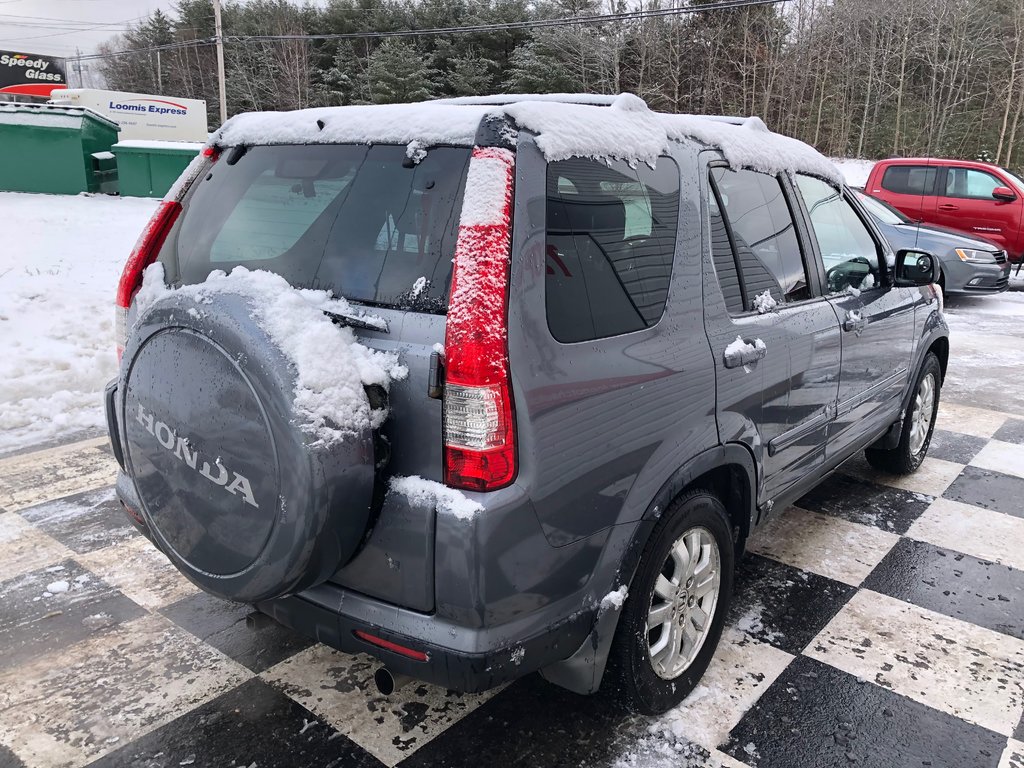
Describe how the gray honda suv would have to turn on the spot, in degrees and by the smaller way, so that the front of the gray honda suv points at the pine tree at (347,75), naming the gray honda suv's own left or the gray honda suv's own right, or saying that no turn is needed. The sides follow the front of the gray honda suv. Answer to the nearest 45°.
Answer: approximately 45° to the gray honda suv's own left

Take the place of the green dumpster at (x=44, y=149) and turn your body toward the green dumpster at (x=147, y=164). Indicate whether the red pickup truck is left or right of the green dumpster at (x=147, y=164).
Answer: right

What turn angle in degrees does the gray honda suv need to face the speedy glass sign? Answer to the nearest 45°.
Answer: approximately 90° to its left

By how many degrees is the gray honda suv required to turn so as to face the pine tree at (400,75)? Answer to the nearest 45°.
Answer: approximately 45° to its left

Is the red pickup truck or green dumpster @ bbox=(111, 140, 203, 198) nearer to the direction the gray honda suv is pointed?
the red pickup truck

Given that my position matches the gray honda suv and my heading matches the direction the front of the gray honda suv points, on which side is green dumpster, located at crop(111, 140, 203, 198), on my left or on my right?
on my left

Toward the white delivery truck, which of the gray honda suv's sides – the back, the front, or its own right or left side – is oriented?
left

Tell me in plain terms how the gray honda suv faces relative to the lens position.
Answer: facing away from the viewer and to the right of the viewer

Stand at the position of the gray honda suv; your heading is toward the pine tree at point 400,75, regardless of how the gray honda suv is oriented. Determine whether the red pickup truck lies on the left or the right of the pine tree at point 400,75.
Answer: right

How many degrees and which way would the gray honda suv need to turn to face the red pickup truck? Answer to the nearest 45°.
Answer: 0° — it already faces it
